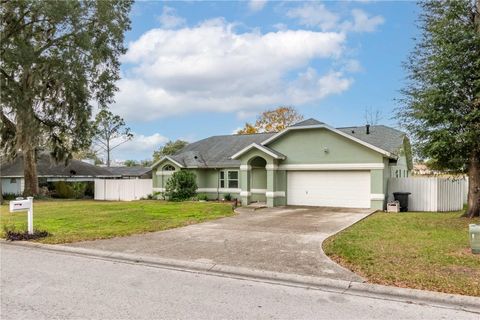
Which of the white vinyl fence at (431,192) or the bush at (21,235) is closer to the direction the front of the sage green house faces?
the bush

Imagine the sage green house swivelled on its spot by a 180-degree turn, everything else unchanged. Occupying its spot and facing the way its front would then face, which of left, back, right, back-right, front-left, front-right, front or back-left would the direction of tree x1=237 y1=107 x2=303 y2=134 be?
front

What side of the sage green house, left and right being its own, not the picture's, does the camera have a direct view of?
front

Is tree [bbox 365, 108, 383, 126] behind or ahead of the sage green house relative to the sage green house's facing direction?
behind
